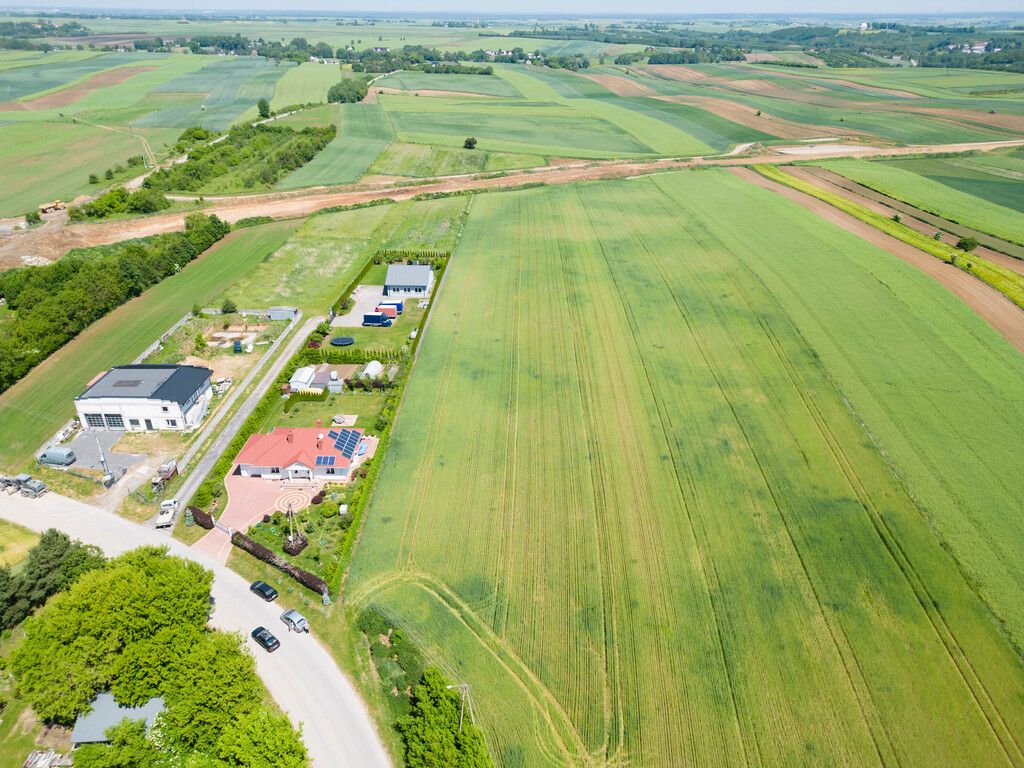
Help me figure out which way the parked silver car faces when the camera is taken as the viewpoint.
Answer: facing away from the viewer and to the left of the viewer

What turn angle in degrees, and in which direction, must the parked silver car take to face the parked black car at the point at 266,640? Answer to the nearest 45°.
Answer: approximately 45° to its left

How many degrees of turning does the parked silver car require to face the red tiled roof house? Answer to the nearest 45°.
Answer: approximately 45° to its right

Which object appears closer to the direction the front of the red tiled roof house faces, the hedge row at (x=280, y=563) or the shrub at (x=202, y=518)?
the hedge row

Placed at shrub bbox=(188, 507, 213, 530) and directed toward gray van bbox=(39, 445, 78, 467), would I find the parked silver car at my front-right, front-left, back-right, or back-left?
back-left

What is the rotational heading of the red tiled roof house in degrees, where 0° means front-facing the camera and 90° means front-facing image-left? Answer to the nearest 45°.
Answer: approximately 0°
